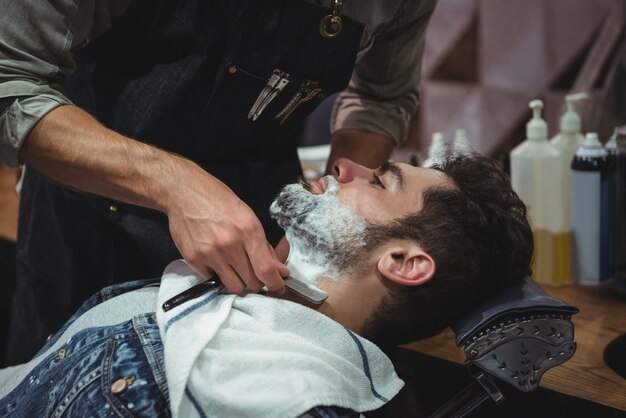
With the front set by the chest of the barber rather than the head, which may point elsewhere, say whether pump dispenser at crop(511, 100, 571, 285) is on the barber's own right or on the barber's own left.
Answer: on the barber's own left

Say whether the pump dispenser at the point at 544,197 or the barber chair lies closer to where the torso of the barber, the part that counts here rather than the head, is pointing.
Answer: the barber chair

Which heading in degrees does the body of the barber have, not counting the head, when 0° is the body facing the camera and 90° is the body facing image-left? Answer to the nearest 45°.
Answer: approximately 315°

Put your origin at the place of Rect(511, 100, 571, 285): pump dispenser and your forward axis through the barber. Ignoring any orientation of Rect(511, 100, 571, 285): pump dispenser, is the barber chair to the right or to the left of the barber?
left

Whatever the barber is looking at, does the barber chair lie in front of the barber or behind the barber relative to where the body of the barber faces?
in front

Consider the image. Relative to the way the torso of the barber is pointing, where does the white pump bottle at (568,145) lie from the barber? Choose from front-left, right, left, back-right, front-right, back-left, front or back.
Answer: front-left
